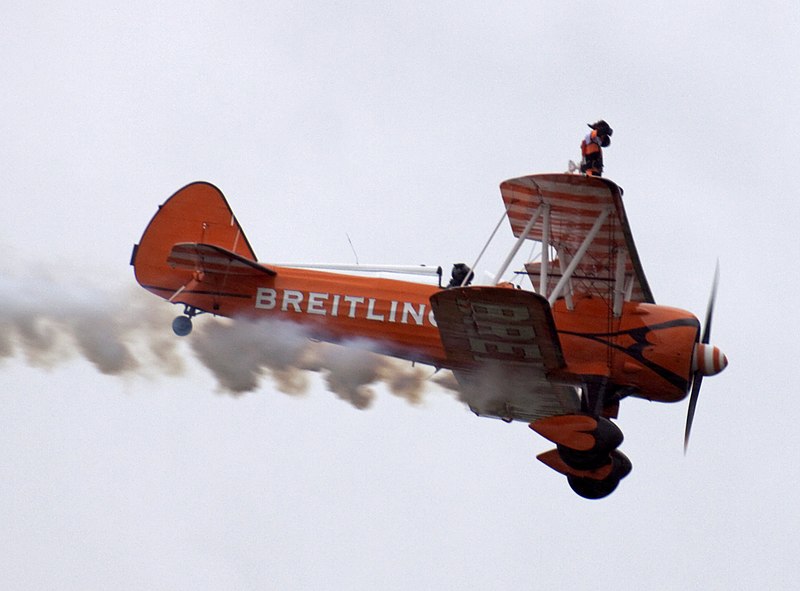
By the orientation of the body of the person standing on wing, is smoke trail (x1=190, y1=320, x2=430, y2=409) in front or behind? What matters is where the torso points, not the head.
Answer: behind

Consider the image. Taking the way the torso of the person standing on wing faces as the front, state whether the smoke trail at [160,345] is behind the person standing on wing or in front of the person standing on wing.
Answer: behind

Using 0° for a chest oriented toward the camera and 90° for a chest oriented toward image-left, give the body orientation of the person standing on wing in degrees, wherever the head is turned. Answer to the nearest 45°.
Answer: approximately 270°

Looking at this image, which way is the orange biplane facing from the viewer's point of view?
to the viewer's right
